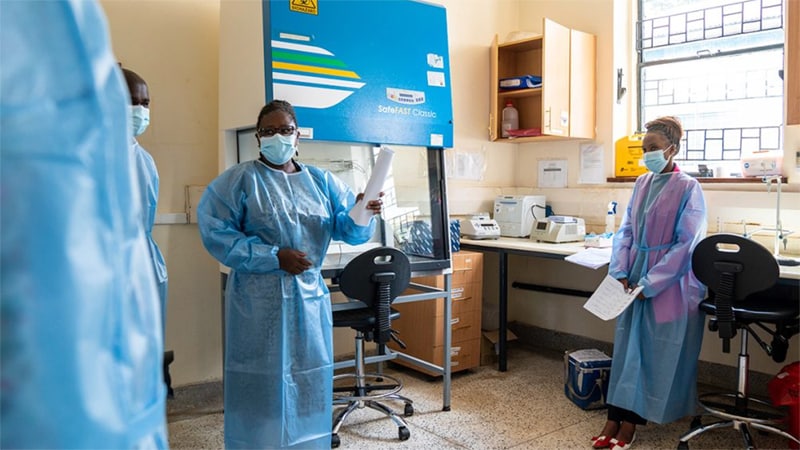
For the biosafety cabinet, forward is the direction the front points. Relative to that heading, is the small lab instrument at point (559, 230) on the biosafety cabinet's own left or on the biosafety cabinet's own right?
on the biosafety cabinet's own left

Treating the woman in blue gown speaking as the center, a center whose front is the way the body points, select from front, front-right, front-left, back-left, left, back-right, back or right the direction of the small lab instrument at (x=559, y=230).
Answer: back-left

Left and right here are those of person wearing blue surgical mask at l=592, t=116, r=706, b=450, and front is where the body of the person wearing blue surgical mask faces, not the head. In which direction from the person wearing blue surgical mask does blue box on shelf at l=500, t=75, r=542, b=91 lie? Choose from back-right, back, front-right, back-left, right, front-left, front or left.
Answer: right

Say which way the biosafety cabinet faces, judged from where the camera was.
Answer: facing the viewer and to the right of the viewer

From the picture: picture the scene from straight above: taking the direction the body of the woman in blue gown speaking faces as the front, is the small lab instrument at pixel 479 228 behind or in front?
behind

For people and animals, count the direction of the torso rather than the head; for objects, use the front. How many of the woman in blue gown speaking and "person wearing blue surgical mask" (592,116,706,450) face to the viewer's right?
0

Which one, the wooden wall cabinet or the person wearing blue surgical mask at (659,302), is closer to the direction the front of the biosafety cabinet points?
the person wearing blue surgical mask

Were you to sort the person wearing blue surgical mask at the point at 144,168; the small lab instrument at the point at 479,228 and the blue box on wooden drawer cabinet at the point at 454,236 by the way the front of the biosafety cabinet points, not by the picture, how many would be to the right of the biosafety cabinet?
1

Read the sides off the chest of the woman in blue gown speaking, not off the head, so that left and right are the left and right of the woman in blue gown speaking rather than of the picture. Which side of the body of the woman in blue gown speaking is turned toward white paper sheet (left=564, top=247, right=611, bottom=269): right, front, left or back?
left

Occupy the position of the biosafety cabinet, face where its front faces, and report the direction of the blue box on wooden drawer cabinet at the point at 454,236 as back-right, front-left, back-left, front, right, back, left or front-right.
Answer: left

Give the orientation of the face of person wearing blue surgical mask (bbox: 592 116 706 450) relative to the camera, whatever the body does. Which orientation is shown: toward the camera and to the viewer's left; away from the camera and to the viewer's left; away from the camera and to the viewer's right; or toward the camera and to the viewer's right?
toward the camera and to the viewer's left

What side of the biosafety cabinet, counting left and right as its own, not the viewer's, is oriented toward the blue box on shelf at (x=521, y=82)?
left

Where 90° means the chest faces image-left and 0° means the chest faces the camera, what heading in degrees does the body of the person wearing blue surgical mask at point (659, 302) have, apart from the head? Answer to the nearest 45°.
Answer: approximately 45°

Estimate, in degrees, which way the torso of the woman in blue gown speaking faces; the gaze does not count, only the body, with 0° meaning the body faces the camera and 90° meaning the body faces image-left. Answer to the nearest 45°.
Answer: approximately 0°
